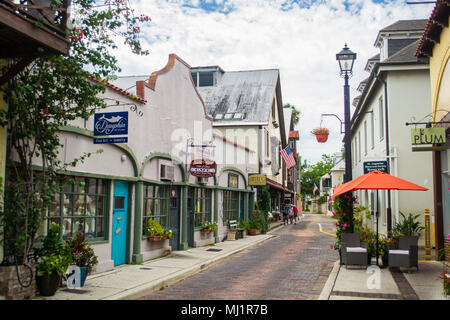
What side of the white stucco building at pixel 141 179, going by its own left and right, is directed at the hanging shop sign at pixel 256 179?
left

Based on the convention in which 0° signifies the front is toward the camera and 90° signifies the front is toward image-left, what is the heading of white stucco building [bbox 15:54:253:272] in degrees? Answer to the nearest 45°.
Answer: approximately 315°

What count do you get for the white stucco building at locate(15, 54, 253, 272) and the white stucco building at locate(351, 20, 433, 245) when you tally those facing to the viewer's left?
1

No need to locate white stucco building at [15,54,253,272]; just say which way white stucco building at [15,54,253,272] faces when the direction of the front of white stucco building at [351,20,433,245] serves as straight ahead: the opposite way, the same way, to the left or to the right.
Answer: the opposite way

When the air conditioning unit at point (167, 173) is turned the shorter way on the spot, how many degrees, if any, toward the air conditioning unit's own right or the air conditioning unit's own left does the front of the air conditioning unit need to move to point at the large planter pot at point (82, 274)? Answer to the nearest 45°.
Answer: approximately 45° to the air conditioning unit's own right

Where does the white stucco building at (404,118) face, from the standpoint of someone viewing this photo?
facing to the left of the viewer

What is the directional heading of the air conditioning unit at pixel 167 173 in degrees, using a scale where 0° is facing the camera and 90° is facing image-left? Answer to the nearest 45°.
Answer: approximately 315°

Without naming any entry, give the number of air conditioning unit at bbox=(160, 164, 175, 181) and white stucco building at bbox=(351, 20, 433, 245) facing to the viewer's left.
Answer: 1

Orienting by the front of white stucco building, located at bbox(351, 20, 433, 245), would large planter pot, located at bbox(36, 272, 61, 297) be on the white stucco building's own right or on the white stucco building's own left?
on the white stucco building's own left

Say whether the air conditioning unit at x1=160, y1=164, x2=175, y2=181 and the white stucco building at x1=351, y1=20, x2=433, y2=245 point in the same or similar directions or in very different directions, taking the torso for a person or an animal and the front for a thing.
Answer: very different directions

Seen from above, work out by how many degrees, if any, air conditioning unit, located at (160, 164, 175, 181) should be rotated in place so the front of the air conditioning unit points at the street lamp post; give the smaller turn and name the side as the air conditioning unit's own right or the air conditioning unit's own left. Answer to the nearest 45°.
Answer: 0° — it already faces it
